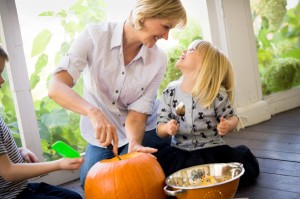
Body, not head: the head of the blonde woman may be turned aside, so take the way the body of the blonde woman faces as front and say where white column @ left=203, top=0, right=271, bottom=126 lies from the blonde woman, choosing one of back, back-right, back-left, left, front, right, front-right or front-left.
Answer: back-left

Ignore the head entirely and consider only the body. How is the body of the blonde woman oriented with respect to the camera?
toward the camera

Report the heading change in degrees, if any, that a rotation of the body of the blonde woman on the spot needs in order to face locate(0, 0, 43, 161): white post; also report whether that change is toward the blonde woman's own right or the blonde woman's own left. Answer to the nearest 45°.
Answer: approximately 135° to the blonde woman's own right

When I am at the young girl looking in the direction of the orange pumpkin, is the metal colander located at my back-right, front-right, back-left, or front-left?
front-left

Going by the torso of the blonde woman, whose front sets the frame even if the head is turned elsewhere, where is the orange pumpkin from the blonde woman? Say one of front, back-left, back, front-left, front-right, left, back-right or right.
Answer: front

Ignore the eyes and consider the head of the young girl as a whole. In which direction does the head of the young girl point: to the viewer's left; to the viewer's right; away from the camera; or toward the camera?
to the viewer's left

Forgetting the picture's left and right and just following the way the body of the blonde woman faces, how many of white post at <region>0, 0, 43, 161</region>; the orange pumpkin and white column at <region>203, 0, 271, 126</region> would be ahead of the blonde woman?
1

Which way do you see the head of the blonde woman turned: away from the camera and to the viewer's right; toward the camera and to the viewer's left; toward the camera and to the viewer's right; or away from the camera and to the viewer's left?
toward the camera and to the viewer's right

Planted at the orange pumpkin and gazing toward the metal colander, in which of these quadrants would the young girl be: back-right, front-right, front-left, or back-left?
front-left

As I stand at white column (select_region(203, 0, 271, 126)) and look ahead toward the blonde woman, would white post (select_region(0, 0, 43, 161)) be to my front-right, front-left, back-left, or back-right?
front-right
